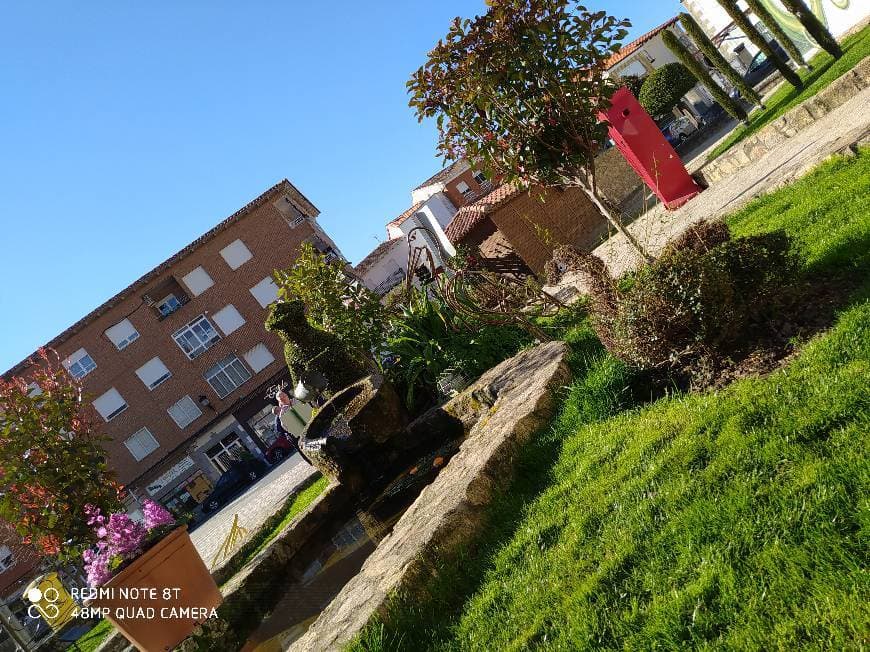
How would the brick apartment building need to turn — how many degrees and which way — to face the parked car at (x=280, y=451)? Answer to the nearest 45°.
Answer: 0° — it already faces it

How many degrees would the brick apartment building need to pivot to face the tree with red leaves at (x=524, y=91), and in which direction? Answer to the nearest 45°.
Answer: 0° — it already faces it

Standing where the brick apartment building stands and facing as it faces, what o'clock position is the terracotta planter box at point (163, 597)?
The terracotta planter box is roughly at 12 o'clock from the brick apartment building.

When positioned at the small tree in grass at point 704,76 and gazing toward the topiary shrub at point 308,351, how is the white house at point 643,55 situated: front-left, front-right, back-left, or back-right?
back-right

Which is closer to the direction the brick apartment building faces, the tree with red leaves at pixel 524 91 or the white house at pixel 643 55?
the tree with red leaves

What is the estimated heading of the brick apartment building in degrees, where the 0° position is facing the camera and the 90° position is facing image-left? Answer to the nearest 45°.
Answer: approximately 0°

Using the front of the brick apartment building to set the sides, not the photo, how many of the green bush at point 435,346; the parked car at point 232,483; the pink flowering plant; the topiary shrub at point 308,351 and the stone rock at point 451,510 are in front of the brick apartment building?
5

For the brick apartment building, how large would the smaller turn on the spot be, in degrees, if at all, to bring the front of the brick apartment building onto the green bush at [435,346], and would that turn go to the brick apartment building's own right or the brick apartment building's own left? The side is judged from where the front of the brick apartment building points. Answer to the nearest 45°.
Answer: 0° — it already faces it

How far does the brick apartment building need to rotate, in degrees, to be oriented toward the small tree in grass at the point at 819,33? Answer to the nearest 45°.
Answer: approximately 45° to its left

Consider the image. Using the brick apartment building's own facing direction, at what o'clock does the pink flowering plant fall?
The pink flowering plant is roughly at 12 o'clock from the brick apartment building.

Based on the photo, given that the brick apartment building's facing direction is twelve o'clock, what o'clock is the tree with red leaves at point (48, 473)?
The tree with red leaves is roughly at 12 o'clock from the brick apartment building.
